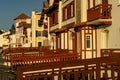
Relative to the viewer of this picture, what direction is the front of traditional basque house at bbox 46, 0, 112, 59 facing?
facing the viewer and to the left of the viewer
